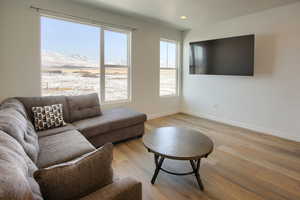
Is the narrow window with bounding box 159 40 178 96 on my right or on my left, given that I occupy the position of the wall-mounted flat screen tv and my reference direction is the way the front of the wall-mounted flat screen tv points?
on my right

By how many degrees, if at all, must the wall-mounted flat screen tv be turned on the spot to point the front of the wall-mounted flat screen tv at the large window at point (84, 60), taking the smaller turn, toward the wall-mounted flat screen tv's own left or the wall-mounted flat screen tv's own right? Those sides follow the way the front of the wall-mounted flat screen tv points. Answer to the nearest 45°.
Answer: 0° — it already faces it

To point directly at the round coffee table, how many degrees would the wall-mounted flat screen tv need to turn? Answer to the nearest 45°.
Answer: approximately 45° to its left

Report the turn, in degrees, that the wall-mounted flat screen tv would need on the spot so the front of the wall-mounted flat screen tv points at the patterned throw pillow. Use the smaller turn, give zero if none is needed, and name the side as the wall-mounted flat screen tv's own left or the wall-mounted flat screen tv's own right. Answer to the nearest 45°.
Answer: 0° — it already faces it

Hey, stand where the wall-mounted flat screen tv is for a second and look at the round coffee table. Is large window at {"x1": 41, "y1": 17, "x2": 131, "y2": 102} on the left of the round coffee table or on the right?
right

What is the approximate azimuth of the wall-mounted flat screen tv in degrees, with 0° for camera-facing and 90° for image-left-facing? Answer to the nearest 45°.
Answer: approximately 45°
